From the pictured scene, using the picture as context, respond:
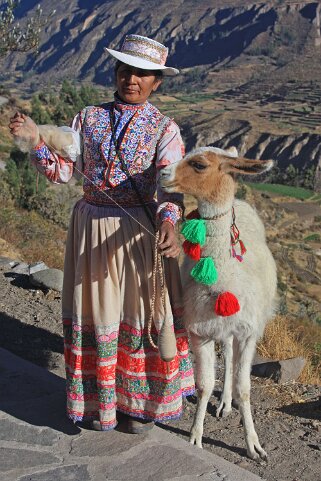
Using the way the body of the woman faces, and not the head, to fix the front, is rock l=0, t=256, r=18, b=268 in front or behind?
behind

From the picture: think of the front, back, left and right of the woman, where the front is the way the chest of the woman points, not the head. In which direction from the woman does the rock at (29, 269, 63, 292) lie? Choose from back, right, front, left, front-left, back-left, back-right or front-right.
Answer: back

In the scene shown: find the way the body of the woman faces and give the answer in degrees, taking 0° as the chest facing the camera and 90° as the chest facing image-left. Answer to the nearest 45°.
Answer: approximately 0°

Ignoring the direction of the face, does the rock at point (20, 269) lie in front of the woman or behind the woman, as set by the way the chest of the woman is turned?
behind

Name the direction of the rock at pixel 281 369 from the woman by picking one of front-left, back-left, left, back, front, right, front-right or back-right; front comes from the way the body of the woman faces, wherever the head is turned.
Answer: back-left
